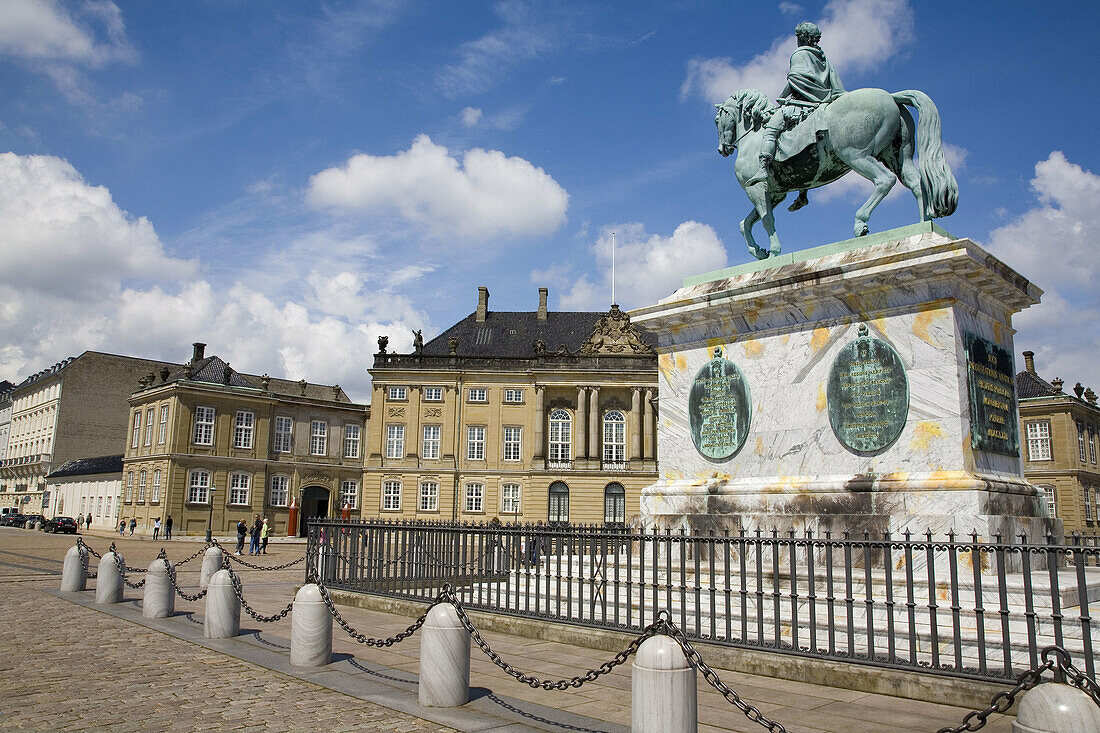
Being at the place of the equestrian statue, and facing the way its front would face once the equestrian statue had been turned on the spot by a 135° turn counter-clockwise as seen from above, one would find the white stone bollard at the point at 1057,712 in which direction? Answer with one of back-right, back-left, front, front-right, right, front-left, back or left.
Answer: front

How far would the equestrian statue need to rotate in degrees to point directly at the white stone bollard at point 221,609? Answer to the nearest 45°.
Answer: approximately 45° to its left

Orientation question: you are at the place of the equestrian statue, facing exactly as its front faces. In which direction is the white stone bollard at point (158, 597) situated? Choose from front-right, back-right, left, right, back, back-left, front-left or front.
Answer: front-left

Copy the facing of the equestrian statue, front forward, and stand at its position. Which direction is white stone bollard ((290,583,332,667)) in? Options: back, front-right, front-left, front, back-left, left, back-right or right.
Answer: left

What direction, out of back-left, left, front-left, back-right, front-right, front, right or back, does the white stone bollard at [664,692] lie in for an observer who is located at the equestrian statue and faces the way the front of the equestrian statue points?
back-left

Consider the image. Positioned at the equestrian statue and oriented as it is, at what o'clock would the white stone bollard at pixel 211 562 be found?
The white stone bollard is roughly at 11 o'clock from the equestrian statue.

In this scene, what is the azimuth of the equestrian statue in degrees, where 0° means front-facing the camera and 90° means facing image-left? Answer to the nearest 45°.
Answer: approximately 135°
